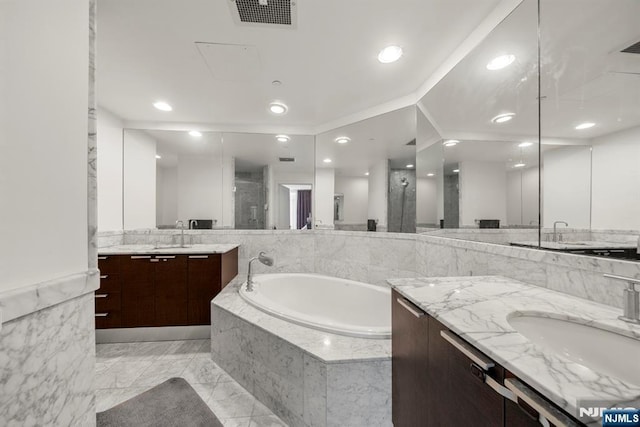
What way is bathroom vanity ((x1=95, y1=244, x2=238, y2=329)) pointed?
toward the camera

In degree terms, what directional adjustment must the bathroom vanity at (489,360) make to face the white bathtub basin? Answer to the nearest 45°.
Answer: approximately 90° to its right

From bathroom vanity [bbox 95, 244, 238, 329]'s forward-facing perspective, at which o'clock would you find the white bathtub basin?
The white bathtub basin is roughly at 10 o'clock from the bathroom vanity.

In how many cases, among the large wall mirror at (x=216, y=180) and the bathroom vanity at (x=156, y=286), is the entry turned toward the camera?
2

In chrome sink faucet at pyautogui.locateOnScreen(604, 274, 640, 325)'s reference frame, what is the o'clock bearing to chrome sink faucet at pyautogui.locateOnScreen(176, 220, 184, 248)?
chrome sink faucet at pyautogui.locateOnScreen(176, 220, 184, 248) is roughly at 1 o'clock from chrome sink faucet at pyautogui.locateOnScreen(604, 274, 640, 325).

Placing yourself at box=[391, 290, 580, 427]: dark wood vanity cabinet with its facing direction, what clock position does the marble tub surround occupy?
The marble tub surround is roughly at 2 o'clock from the dark wood vanity cabinet.

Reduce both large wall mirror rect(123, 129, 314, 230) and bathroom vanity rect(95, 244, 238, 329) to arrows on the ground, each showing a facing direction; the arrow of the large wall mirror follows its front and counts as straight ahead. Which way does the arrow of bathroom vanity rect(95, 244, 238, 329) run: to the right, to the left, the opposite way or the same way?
the same way

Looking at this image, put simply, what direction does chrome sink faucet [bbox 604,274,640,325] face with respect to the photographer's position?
facing the viewer and to the left of the viewer

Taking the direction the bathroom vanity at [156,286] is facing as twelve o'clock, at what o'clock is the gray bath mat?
The gray bath mat is roughly at 12 o'clock from the bathroom vanity.

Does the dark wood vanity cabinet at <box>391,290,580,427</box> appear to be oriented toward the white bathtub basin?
no

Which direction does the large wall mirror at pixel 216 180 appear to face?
toward the camera
